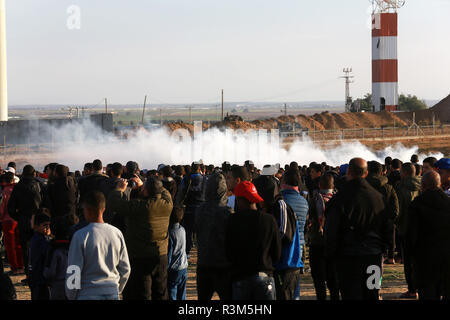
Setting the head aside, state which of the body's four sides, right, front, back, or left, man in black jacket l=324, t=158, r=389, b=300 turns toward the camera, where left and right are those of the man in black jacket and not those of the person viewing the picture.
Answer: back

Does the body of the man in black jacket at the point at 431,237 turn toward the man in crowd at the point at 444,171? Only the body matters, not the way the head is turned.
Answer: yes

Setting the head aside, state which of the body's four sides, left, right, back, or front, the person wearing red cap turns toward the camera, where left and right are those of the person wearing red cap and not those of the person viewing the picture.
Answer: back

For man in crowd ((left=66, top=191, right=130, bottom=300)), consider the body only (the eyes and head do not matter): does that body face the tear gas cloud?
yes

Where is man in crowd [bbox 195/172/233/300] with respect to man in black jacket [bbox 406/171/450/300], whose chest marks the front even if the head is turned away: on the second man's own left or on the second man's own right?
on the second man's own left

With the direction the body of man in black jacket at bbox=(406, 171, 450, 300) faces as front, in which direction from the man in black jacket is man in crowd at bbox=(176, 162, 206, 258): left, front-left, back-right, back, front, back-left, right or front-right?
front-left

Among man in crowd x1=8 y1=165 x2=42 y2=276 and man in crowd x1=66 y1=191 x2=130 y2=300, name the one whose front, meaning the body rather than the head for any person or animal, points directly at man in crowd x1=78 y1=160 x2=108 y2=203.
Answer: man in crowd x1=66 y1=191 x2=130 y2=300

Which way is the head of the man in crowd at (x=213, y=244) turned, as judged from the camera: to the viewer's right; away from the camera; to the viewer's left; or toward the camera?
away from the camera

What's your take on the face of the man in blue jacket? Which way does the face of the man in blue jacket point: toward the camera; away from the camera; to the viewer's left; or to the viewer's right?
away from the camera

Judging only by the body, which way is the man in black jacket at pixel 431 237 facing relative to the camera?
away from the camera

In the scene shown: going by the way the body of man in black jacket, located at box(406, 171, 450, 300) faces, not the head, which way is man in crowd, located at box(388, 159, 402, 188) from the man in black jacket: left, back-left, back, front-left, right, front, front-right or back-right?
front

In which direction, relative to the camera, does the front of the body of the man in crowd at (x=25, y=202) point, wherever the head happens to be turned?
away from the camera

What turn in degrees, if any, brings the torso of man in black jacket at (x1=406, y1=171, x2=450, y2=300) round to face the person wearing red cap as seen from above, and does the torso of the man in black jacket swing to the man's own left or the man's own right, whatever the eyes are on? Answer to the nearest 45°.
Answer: approximately 135° to the man's own left

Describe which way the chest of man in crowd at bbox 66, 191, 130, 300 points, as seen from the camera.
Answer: away from the camera
